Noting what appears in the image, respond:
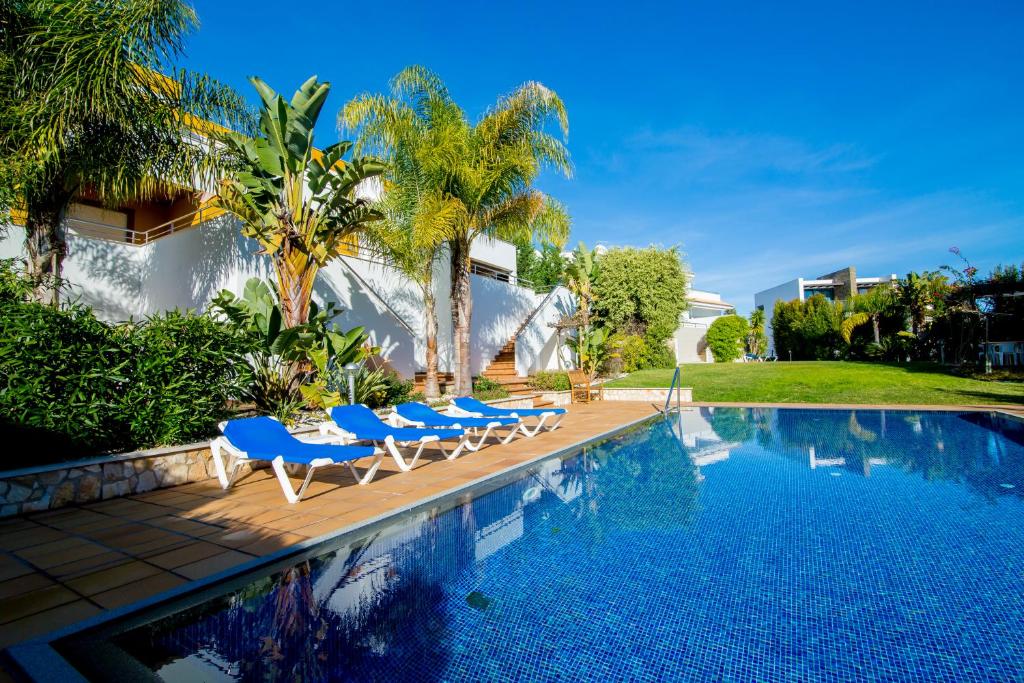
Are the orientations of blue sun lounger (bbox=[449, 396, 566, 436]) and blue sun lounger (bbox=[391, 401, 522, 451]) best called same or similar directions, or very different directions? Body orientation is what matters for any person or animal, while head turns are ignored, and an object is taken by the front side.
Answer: same or similar directions

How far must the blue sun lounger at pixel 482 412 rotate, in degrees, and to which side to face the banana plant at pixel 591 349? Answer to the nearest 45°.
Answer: approximately 90° to its left

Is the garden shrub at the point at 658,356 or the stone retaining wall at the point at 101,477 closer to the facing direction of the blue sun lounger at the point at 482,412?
the garden shrub

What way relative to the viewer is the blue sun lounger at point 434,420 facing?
to the viewer's right

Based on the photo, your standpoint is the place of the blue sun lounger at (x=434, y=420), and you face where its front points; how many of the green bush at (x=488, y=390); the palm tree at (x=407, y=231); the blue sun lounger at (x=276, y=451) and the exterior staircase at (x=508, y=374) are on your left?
3

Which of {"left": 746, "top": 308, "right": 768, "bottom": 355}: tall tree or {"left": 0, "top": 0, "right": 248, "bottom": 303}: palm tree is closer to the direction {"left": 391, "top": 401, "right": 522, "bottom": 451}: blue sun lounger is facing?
the tall tree

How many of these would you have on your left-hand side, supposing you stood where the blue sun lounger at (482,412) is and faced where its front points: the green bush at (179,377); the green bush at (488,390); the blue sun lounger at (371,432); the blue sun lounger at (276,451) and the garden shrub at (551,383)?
2

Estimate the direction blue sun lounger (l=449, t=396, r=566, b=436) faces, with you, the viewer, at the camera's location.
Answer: facing to the right of the viewer

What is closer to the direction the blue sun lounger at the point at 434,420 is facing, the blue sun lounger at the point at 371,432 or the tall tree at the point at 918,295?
the tall tree

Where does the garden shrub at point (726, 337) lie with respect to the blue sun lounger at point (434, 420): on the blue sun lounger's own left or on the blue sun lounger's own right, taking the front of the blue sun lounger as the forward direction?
on the blue sun lounger's own left

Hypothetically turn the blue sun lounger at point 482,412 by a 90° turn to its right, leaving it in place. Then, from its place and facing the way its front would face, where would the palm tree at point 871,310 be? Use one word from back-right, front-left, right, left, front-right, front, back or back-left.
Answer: back-left

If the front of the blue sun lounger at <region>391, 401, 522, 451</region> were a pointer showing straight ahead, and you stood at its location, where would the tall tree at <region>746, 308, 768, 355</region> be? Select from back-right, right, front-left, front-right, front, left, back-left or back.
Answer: front-left

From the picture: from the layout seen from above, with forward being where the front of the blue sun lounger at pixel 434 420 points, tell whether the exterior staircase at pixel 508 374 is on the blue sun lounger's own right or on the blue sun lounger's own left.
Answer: on the blue sun lounger's own left

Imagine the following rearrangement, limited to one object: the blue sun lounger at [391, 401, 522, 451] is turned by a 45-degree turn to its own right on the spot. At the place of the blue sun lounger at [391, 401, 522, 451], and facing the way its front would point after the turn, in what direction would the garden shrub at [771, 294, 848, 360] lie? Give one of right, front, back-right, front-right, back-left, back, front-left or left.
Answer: left

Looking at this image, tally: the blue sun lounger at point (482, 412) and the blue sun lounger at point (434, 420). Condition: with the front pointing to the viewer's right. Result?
2
